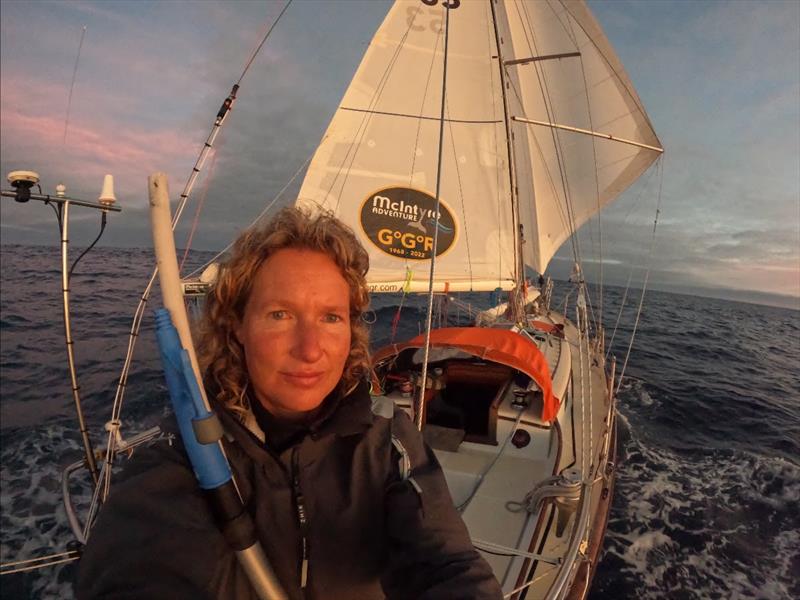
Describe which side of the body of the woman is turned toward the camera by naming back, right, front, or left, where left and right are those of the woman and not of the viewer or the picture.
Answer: front

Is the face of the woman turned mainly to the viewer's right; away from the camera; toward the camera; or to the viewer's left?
toward the camera
